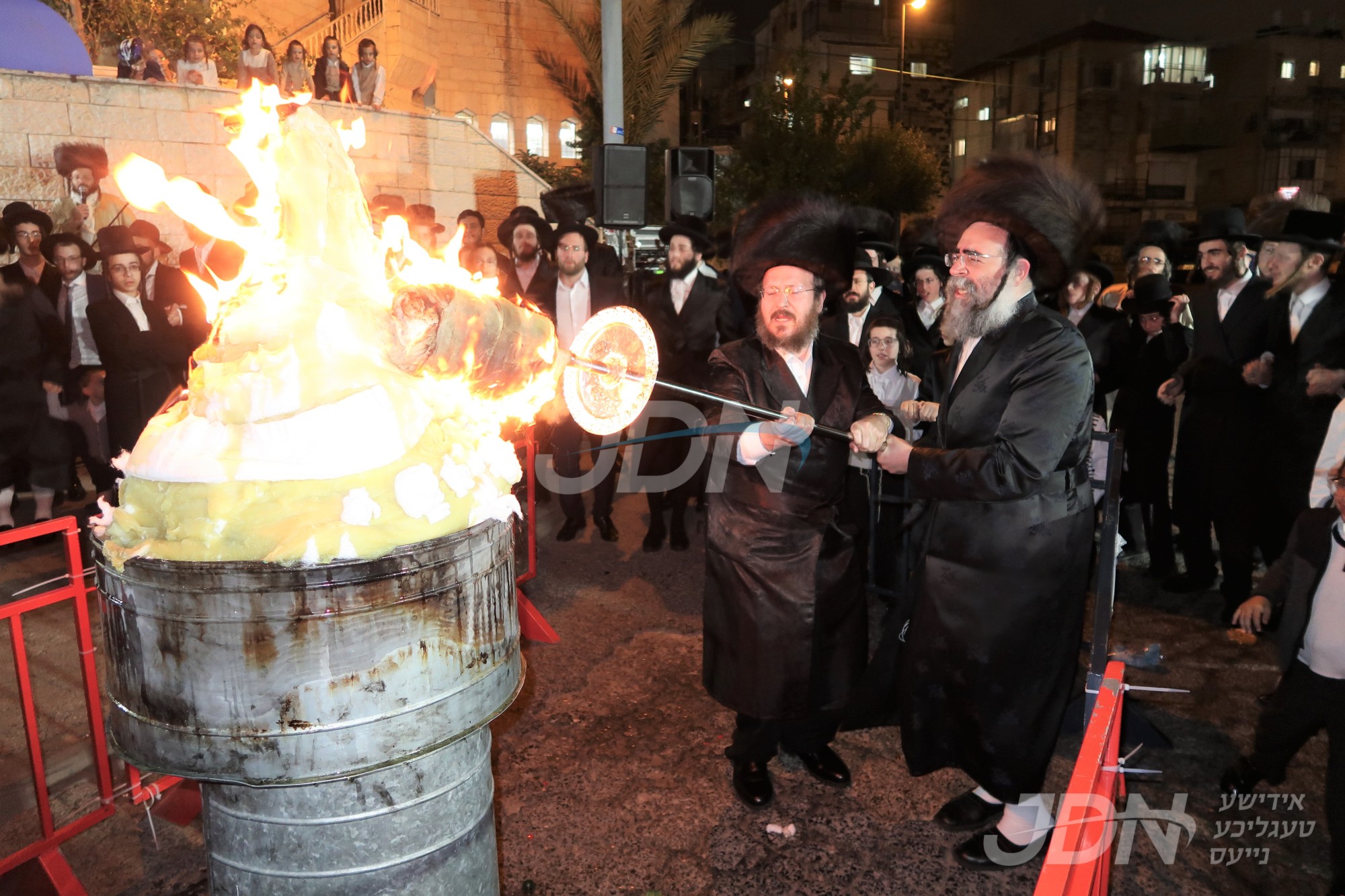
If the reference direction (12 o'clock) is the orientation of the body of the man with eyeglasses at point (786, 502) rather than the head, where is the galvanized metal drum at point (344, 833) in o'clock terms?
The galvanized metal drum is roughly at 1 o'clock from the man with eyeglasses.

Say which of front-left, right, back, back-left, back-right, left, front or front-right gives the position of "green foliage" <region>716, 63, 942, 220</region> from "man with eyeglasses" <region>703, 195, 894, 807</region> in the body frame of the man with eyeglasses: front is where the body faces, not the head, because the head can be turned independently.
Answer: back

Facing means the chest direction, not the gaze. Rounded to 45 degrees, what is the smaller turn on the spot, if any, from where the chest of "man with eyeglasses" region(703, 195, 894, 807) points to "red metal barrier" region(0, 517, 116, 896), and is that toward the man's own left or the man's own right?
approximately 90° to the man's own right

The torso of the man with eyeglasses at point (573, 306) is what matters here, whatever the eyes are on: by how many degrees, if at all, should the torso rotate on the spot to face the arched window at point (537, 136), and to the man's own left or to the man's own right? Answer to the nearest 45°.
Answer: approximately 180°

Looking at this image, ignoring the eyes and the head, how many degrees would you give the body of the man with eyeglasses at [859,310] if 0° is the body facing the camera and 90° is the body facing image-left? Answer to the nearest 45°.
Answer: approximately 45°

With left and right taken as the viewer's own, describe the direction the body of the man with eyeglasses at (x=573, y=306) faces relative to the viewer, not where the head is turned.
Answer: facing the viewer

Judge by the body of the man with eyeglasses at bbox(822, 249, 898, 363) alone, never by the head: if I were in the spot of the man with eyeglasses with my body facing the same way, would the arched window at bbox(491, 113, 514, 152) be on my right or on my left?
on my right

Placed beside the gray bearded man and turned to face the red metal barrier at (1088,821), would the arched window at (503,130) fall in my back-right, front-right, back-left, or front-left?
back-right

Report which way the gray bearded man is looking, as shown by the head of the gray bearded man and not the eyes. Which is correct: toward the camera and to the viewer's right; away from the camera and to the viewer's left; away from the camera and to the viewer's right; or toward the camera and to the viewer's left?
toward the camera and to the viewer's left
